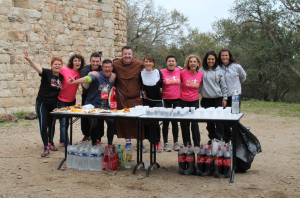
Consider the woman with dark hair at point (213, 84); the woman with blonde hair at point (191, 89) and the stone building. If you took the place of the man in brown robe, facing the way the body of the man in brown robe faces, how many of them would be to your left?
2

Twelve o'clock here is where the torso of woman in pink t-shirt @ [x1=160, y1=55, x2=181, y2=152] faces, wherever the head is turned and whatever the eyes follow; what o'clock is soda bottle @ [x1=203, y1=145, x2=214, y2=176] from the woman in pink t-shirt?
The soda bottle is roughly at 11 o'clock from the woman in pink t-shirt.

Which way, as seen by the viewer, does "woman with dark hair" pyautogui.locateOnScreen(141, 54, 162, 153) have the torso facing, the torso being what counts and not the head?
toward the camera

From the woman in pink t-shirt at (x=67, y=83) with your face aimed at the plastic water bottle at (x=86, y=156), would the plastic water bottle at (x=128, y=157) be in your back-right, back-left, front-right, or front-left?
front-left

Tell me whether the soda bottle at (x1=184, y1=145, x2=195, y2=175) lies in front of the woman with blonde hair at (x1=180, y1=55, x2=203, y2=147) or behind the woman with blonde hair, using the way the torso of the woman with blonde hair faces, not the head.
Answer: in front

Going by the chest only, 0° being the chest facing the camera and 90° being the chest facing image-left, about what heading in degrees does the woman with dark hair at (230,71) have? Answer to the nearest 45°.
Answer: approximately 45°

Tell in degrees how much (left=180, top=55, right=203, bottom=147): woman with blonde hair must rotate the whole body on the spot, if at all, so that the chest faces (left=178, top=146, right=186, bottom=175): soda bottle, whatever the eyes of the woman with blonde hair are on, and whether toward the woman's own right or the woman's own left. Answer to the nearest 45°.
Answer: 0° — they already face it

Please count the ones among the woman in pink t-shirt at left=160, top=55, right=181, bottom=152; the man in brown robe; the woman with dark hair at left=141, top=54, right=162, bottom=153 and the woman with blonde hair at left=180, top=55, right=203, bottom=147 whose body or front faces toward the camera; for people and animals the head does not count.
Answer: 4

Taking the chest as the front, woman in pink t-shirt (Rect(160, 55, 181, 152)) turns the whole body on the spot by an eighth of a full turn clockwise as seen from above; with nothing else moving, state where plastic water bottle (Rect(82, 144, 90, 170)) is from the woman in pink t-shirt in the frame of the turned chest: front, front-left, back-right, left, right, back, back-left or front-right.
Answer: front

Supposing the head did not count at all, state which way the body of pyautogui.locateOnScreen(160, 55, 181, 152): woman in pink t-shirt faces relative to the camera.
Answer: toward the camera

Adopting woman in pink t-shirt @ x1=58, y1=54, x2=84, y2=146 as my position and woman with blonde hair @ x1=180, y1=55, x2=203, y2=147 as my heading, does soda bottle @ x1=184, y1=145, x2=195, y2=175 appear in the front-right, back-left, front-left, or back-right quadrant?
front-right

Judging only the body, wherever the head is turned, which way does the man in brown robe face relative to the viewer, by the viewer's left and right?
facing the viewer

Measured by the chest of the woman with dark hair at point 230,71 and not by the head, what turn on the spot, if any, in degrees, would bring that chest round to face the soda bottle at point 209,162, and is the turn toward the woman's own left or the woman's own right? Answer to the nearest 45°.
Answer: approximately 45° to the woman's own left
